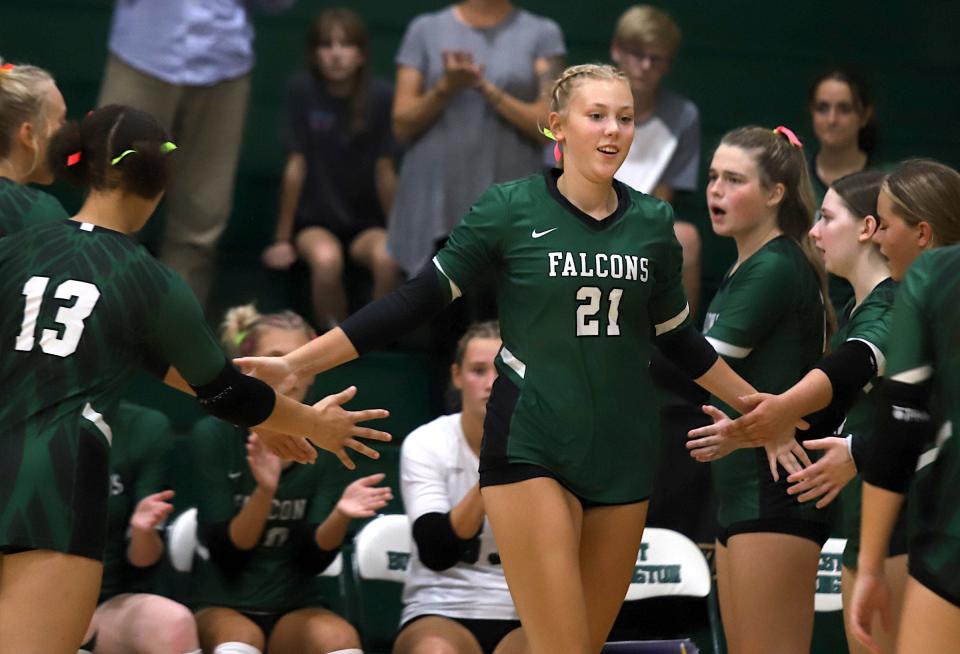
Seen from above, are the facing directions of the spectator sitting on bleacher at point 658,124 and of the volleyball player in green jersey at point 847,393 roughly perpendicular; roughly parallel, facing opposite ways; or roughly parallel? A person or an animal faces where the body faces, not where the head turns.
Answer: roughly perpendicular

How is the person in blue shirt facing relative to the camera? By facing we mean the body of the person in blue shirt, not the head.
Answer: toward the camera

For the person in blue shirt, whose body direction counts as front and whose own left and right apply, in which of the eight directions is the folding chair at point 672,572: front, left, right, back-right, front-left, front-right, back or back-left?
front-left

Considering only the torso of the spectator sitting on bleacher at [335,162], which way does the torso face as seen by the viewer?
toward the camera

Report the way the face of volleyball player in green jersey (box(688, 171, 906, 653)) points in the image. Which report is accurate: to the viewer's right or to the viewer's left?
to the viewer's left

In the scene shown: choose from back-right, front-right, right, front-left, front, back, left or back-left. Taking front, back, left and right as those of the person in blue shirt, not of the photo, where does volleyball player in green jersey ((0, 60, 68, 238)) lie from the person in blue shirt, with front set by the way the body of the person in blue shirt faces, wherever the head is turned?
front

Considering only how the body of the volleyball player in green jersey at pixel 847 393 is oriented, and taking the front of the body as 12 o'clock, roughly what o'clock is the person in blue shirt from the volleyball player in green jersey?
The person in blue shirt is roughly at 1 o'clock from the volleyball player in green jersey.

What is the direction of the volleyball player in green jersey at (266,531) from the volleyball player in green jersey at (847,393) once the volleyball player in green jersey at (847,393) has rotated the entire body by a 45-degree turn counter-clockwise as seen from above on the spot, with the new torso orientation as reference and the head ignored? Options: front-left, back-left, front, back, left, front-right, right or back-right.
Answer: front-right

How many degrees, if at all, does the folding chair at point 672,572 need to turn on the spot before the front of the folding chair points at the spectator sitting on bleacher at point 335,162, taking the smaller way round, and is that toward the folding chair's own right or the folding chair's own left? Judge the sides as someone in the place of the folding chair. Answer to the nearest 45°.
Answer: approximately 135° to the folding chair's own right

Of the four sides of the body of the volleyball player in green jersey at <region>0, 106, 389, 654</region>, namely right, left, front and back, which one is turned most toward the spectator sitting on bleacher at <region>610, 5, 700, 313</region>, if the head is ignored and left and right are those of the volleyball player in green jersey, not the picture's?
front

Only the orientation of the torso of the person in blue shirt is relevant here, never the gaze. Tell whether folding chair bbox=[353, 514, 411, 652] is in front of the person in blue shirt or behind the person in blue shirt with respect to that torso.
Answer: in front

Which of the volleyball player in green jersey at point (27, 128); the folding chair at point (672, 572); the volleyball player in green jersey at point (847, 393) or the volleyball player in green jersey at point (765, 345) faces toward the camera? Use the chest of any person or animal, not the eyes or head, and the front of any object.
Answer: the folding chair

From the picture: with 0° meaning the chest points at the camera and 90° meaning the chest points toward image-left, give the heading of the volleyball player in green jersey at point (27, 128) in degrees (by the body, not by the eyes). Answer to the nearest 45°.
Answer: approximately 225°

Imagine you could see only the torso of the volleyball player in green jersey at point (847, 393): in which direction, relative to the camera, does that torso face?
to the viewer's left

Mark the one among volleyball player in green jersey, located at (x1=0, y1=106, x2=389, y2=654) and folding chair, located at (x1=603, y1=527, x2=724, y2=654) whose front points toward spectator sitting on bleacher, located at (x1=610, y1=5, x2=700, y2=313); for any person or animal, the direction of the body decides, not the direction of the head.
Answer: the volleyball player in green jersey
